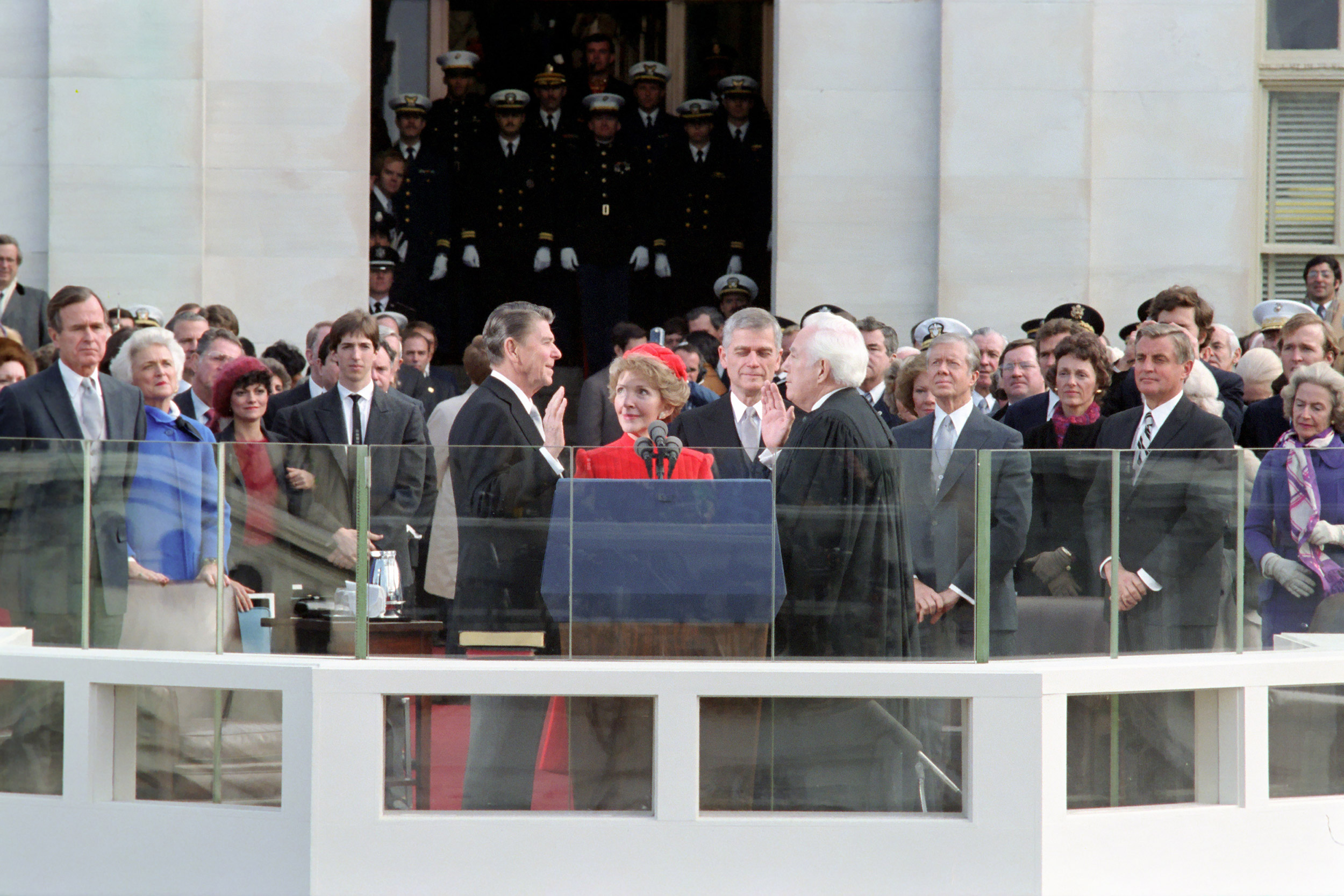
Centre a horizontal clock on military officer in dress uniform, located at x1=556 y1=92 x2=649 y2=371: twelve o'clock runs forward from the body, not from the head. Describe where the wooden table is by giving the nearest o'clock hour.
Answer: The wooden table is roughly at 12 o'clock from the military officer in dress uniform.

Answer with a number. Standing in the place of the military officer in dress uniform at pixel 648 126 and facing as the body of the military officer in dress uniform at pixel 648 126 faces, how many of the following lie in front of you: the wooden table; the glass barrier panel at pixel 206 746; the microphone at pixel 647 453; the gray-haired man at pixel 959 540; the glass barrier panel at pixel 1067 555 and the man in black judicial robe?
6

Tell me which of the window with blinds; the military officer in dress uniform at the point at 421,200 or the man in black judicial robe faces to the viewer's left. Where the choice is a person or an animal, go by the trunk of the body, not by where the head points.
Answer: the man in black judicial robe

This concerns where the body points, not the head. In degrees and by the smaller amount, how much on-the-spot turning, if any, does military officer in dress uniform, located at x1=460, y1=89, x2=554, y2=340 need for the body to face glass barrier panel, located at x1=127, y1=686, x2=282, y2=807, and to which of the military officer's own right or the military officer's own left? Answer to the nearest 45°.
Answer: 0° — they already face it

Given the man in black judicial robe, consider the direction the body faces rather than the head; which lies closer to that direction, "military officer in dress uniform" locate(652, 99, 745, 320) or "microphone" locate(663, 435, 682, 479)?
the microphone

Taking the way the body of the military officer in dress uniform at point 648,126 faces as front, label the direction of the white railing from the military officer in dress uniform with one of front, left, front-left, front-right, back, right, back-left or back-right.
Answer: front

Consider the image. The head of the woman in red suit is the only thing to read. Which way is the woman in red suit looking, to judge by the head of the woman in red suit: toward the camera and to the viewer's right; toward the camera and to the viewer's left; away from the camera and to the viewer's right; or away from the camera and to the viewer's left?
toward the camera and to the viewer's left

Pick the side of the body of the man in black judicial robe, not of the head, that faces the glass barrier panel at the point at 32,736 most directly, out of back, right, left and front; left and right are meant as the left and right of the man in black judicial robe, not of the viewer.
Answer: front

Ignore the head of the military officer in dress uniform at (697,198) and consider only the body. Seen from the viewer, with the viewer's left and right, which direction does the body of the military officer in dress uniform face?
facing the viewer

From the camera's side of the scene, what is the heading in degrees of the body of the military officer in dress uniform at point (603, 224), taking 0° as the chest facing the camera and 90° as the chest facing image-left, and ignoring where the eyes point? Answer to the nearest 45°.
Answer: approximately 0°

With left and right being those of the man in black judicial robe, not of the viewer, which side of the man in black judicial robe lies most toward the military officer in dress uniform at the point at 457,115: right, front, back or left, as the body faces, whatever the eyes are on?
right

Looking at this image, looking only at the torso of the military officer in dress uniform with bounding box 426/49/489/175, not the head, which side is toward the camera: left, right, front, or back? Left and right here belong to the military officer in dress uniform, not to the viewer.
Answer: front

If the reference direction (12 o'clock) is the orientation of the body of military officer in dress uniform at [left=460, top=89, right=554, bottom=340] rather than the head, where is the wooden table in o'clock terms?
The wooden table is roughly at 12 o'clock from the military officer in dress uniform.

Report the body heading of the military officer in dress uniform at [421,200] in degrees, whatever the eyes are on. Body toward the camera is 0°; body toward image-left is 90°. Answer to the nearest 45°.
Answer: approximately 0°

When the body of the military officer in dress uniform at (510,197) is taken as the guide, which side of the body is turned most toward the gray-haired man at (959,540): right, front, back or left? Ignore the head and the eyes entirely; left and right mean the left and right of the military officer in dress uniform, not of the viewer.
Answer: front
